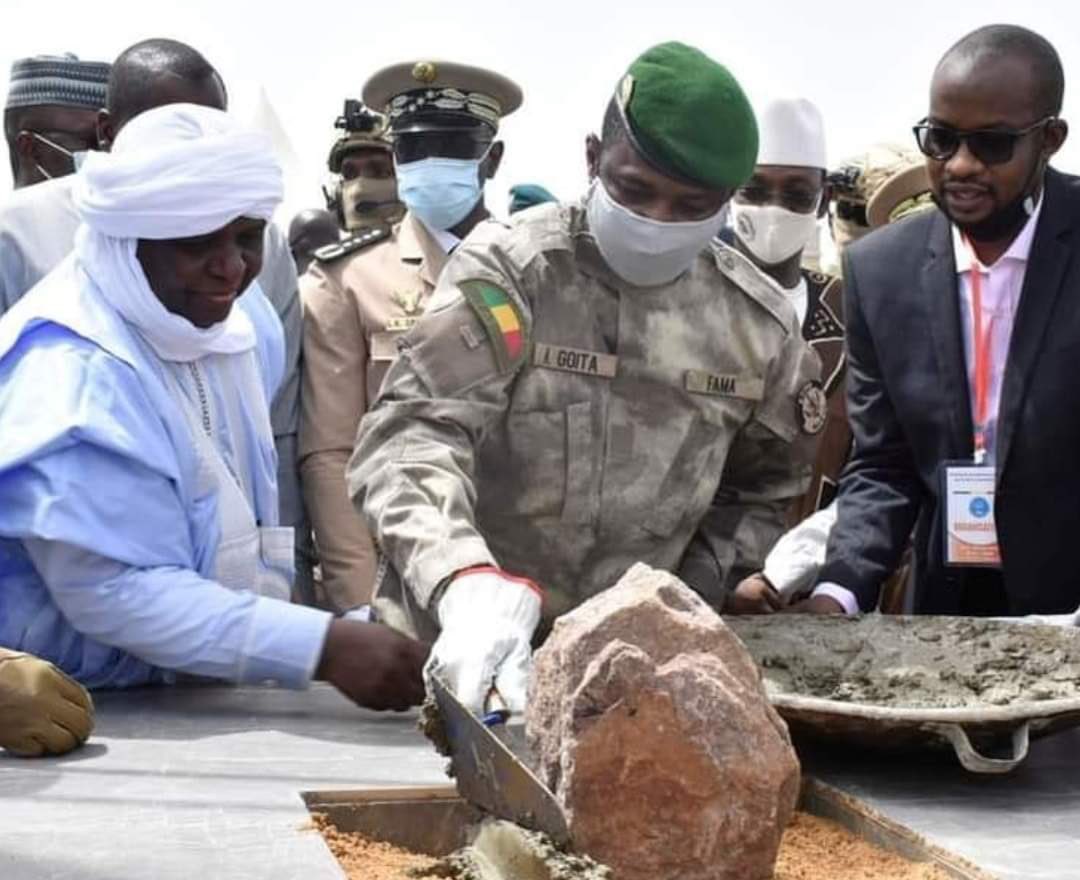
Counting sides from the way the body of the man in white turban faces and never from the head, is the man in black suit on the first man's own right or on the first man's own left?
on the first man's own left

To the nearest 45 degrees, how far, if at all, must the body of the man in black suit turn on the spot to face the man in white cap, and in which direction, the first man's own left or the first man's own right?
approximately 135° to the first man's own right

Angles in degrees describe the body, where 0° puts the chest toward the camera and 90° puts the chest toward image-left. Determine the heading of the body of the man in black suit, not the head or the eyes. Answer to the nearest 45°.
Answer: approximately 45°

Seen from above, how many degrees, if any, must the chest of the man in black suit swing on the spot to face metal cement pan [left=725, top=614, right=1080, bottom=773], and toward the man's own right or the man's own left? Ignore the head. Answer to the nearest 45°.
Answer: approximately 45° to the man's own left

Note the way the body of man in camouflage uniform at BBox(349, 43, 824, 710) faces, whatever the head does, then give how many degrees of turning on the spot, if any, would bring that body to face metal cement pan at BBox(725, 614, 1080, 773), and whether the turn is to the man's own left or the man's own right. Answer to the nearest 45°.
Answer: approximately 45° to the man's own left

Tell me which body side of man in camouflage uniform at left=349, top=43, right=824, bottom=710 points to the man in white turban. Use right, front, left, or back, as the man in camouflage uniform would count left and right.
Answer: right

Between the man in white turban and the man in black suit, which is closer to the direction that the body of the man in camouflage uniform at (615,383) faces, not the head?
the man in white turban

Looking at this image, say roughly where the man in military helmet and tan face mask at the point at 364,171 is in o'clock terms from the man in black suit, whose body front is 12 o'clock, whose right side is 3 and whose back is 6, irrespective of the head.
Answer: The man in military helmet and tan face mask is roughly at 3 o'clock from the man in black suit.

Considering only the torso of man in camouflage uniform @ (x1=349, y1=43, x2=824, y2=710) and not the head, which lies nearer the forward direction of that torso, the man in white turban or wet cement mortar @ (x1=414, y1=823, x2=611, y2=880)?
the wet cement mortar

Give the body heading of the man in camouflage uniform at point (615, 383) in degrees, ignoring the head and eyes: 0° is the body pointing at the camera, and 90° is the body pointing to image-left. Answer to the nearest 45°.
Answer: approximately 0°
